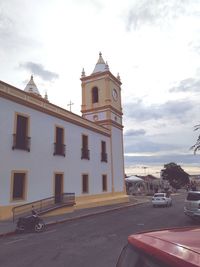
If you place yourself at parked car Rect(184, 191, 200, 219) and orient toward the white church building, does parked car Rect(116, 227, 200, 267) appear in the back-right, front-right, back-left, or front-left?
back-left

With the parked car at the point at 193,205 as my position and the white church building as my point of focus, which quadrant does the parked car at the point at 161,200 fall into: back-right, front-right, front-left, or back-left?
front-right

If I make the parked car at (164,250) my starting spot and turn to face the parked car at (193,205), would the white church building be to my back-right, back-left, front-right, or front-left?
front-left

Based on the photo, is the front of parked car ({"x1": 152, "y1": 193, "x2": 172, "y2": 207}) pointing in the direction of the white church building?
no

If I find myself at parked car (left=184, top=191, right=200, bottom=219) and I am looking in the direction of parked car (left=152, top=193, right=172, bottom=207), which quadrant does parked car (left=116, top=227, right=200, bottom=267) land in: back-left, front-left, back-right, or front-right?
back-left

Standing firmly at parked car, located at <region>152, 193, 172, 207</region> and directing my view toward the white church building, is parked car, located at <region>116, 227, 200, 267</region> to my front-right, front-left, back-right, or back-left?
front-left
